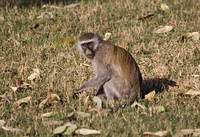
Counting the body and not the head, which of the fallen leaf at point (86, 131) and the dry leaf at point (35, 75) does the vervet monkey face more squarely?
the dry leaf

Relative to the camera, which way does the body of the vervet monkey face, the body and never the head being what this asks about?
to the viewer's left

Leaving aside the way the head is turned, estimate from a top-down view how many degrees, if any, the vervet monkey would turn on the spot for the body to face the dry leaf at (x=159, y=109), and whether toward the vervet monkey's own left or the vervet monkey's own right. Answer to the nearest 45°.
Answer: approximately 135° to the vervet monkey's own left

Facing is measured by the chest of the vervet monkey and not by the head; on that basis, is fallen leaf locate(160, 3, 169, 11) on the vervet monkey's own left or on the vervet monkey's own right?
on the vervet monkey's own right

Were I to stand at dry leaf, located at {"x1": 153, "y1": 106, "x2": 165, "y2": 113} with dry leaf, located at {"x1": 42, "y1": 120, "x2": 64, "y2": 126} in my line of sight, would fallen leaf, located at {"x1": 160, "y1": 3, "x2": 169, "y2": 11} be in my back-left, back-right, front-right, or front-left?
back-right

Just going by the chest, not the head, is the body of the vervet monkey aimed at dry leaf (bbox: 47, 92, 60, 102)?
yes

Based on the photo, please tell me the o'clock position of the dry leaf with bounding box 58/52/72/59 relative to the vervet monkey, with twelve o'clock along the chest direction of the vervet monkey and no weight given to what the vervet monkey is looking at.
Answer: The dry leaf is roughly at 2 o'clock from the vervet monkey.

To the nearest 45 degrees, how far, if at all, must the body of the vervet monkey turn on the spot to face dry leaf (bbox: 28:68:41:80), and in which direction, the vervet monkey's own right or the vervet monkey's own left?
approximately 45° to the vervet monkey's own right

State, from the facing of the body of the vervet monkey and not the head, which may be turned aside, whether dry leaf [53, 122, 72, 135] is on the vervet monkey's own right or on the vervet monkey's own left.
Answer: on the vervet monkey's own left

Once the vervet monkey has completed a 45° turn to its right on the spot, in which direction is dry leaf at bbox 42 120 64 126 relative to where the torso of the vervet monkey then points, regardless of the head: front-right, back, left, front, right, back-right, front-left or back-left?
left

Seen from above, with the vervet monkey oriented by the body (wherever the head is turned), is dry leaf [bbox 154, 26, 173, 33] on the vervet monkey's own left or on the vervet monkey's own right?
on the vervet monkey's own right
